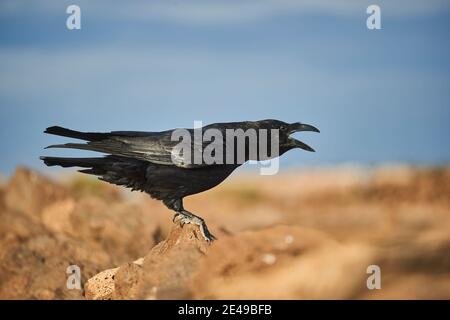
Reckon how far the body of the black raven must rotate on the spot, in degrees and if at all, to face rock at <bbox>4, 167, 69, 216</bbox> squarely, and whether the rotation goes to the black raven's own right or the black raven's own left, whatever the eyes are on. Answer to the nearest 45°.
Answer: approximately 90° to the black raven's own left

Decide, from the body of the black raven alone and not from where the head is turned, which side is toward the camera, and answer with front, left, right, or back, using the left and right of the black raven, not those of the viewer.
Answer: right

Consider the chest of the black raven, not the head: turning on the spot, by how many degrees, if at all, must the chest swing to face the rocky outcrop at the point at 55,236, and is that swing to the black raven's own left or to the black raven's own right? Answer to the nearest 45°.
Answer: approximately 135° to the black raven's own left
